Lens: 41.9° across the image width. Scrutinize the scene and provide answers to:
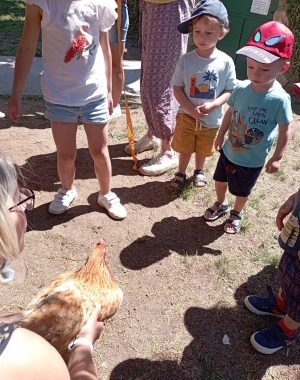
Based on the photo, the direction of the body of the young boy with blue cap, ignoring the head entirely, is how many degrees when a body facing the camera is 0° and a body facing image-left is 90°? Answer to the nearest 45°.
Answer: approximately 0°

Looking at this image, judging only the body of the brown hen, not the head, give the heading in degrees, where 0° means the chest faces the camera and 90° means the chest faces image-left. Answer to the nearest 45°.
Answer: approximately 225°

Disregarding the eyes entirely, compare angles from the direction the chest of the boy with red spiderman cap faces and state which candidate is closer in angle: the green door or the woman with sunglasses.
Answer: the woman with sunglasses

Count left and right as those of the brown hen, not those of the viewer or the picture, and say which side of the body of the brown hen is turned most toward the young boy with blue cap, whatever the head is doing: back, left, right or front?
front

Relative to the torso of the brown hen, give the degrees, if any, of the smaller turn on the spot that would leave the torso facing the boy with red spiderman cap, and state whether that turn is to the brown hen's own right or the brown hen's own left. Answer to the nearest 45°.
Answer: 0° — it already faces them

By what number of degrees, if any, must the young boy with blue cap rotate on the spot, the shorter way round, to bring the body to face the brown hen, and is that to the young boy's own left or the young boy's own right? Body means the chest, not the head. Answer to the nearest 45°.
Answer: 0° — they already face it

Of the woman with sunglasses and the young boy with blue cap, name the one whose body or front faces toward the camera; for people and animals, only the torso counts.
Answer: the young boy with blue cap

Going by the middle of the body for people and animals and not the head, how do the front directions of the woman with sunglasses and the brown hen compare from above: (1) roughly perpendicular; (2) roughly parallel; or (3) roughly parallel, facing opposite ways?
roughly parallel

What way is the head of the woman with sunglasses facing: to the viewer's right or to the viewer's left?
to the viewer's right

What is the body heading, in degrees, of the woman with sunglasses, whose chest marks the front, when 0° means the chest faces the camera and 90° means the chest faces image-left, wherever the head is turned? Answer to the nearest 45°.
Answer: approximately 225°

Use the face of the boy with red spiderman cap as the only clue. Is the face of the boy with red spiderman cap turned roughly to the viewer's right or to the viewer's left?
to the viewer's left

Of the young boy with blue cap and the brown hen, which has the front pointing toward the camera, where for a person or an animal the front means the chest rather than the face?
the young boy with blue cap

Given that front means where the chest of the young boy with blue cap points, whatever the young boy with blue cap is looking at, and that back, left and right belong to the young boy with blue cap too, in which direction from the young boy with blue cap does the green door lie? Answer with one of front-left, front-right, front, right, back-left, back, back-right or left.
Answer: back

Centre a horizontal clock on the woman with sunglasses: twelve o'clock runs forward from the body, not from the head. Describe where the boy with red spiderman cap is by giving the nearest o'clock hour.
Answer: The boy with red spiderman cap is roughly at 12 o'clock from the woman with sunglasses.

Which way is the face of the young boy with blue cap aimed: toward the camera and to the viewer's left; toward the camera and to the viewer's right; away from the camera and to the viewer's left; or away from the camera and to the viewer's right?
toward the camera and to the viewer's left

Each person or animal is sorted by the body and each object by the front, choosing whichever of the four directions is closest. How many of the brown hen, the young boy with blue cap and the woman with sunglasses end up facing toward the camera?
1

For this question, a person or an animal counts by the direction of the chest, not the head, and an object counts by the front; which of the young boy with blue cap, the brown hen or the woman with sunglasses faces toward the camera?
the young boy with blue cap
